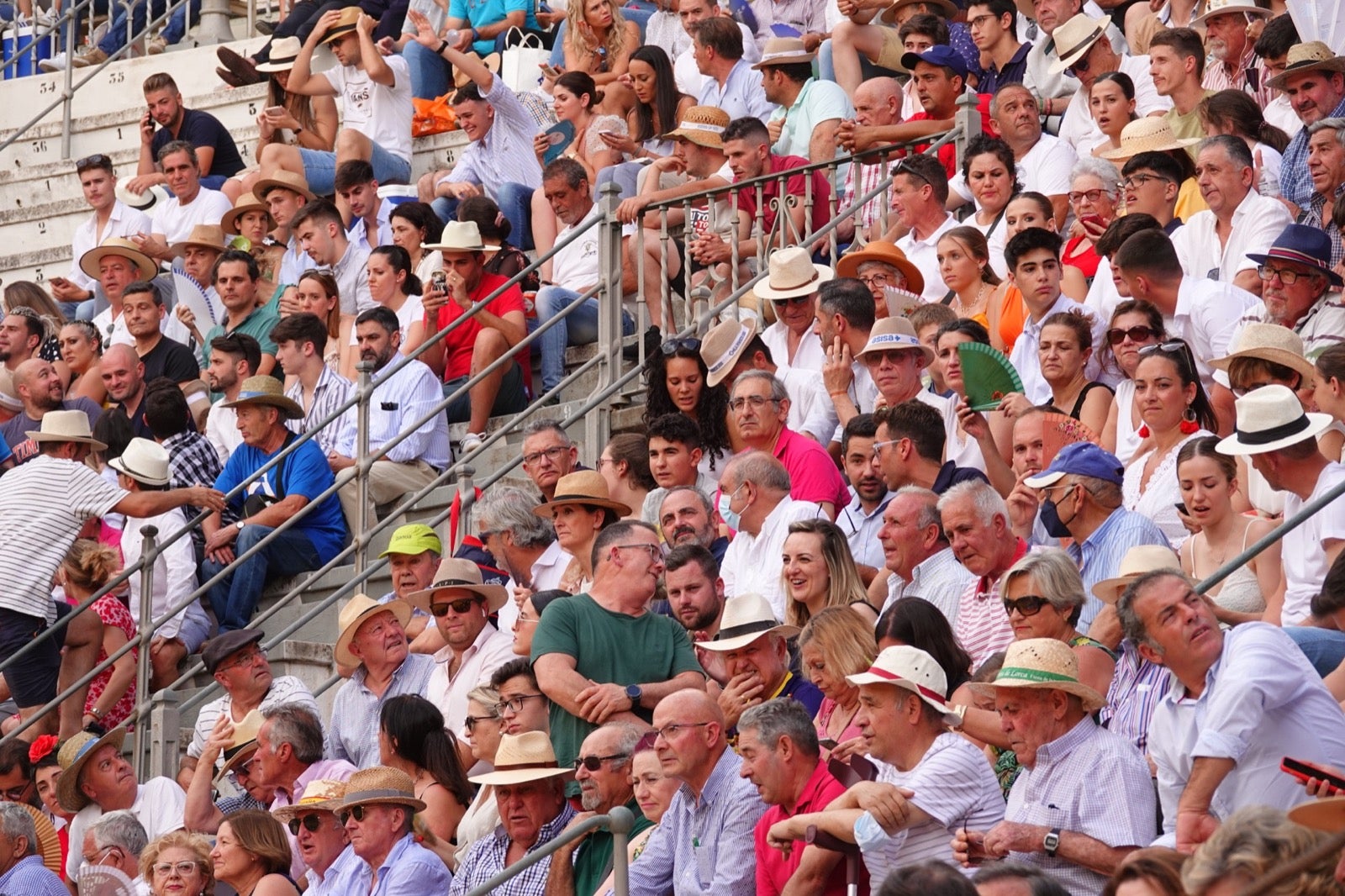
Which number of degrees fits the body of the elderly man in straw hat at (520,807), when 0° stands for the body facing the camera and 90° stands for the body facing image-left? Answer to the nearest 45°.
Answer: approximately 45°

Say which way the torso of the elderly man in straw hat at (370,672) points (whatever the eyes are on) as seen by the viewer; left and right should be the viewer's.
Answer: facing the viewer and to the right of the viewer

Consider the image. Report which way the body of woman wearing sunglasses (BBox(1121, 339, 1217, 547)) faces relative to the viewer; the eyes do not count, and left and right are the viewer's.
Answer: facing the viewer and to the left of the viewer

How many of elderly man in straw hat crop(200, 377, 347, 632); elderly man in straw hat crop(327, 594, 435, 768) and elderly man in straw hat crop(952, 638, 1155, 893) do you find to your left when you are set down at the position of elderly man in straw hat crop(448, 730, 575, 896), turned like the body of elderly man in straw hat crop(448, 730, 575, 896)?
1

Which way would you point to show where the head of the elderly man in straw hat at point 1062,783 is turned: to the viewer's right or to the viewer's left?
to the viewer's left

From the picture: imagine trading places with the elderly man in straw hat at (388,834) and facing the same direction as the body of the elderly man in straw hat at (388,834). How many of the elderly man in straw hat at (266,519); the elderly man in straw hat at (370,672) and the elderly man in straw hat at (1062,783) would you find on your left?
1

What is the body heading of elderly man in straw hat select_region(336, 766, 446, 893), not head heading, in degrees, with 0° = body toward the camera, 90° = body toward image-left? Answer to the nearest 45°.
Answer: approximately 45°

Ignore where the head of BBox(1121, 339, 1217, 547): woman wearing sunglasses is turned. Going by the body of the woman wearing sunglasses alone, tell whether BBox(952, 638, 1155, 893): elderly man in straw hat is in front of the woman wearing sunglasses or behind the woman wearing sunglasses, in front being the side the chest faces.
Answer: in front
